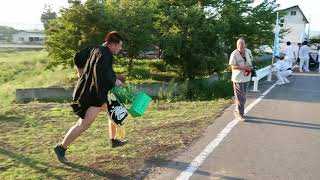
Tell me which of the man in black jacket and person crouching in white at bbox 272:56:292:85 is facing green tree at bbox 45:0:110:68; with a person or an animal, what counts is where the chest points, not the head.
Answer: the person crouching in white

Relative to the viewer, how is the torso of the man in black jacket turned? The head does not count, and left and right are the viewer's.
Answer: facing to the right of the viewer

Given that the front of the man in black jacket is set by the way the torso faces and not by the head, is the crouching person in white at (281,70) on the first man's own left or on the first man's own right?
on the first man's own left

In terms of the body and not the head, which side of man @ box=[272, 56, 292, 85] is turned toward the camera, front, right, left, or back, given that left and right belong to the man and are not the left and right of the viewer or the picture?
left
